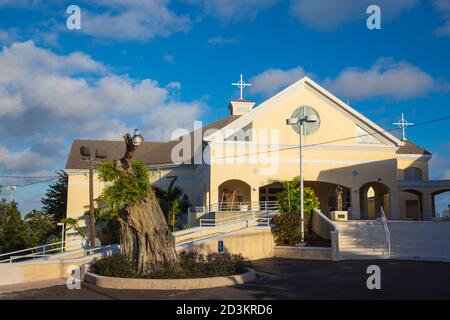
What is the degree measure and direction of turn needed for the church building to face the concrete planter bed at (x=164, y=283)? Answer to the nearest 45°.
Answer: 0° — it already faces it

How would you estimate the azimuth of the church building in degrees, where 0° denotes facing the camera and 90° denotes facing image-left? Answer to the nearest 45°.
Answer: approximately 0°

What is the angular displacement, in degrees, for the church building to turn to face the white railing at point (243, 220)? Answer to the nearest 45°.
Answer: approximately 45° to its right

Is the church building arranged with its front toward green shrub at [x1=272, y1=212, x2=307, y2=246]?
yes

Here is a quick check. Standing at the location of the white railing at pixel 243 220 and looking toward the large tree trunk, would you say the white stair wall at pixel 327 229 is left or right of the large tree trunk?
left

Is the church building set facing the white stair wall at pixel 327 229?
yes
